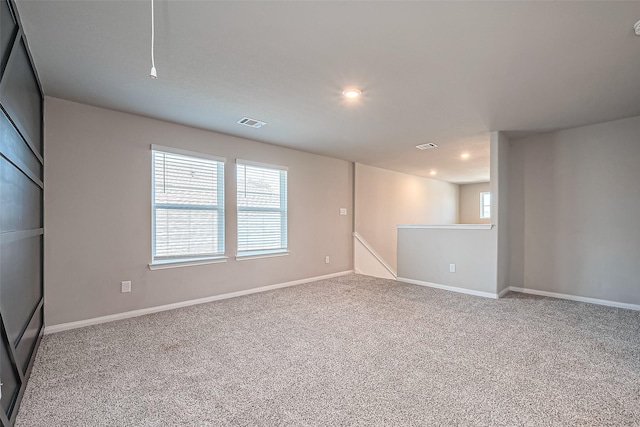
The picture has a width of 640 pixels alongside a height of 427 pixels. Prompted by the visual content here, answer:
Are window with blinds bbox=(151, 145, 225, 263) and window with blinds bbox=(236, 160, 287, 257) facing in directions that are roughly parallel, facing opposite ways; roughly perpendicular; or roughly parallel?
roughly parallel

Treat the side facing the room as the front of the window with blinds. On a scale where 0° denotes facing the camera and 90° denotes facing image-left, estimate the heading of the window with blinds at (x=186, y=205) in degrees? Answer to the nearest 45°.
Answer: approximately 315°

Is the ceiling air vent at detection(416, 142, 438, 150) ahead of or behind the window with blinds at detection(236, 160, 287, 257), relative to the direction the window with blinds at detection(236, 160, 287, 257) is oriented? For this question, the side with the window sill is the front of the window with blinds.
ahead

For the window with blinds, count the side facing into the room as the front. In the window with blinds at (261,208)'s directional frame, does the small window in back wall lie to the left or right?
on its left

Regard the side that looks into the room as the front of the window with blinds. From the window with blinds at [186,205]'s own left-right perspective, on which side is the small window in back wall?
on its left

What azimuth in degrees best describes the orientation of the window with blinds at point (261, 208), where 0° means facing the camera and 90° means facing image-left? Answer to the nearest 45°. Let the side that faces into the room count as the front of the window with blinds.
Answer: approximately 315°
